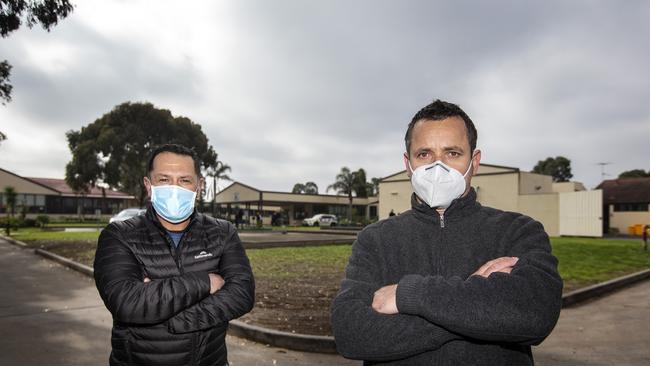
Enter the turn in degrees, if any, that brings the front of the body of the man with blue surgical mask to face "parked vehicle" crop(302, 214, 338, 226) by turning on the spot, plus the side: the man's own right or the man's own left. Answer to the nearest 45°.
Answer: approximately 180°

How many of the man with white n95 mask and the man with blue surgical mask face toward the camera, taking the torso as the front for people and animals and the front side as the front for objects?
2

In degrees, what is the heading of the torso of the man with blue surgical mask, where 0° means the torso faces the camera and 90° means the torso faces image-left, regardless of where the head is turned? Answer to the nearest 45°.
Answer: approximately 0°

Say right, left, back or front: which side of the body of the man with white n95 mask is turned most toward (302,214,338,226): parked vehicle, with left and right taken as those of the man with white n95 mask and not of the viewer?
back

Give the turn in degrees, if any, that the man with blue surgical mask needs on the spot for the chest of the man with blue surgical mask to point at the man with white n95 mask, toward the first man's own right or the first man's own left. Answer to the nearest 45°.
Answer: approximately 45° to the first man's own left
